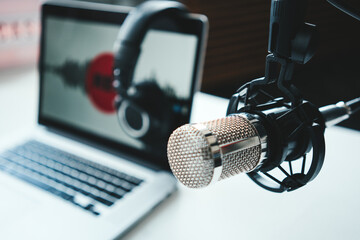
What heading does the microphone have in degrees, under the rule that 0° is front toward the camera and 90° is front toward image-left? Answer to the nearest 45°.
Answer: approximately 45°

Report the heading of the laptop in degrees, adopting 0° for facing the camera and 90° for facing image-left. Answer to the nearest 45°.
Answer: approximately 45°
